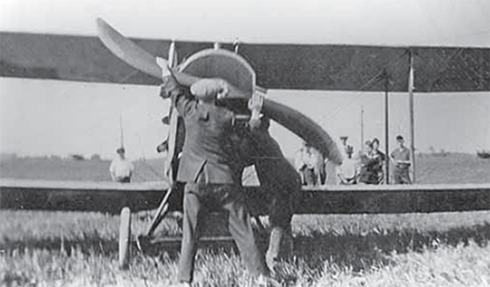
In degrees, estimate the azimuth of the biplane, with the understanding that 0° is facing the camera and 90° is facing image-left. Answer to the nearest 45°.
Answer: approximately 0°

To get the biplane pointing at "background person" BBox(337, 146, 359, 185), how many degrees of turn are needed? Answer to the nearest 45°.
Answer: approximately 135° to its left

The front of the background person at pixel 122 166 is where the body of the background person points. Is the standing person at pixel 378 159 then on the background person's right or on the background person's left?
on the background person's left

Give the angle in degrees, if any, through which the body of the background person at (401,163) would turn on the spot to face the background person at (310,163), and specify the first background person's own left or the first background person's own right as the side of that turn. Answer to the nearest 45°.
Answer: approximately 45° to the first background person's own right

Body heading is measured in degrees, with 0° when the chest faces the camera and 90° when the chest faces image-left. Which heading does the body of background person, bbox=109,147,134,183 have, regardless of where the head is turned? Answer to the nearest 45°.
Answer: approximately 0°

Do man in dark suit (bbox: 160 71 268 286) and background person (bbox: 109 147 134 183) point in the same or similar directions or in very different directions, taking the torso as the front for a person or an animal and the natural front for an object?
very different directions

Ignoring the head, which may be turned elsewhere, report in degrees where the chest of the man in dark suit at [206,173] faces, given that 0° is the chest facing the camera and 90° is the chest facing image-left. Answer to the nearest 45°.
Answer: approximately 180°
